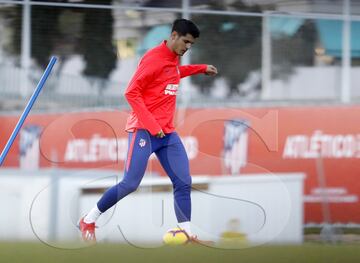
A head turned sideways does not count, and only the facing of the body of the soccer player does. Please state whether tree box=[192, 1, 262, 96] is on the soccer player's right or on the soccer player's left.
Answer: on the soccer player's left

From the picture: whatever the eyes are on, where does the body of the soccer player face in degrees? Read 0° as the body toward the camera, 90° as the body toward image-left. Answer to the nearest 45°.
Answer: approximately 315°

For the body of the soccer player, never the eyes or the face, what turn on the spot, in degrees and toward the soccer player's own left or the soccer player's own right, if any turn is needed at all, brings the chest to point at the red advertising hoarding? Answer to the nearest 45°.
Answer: approximately 135° to the soccer player's own left
